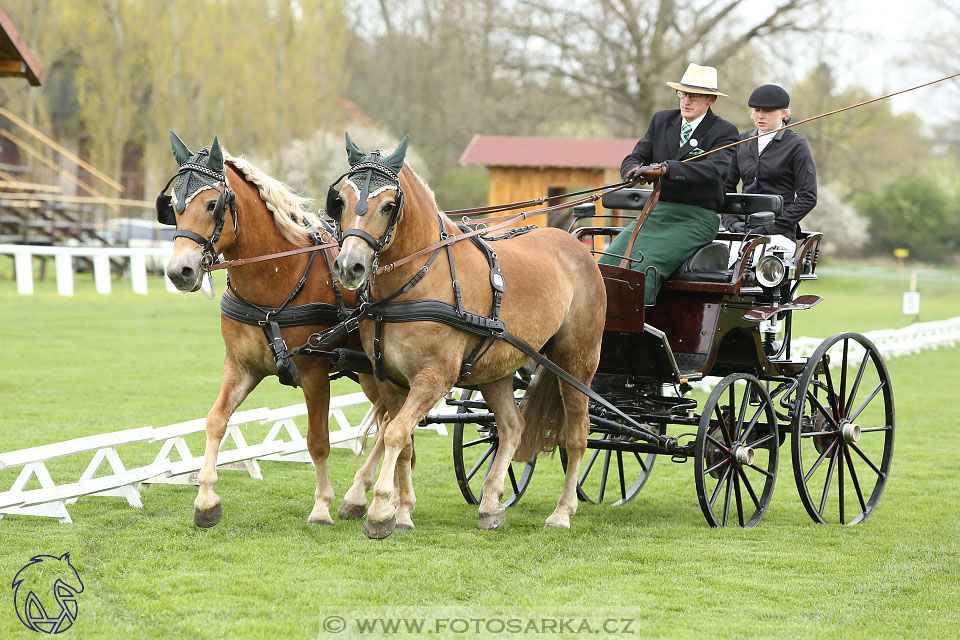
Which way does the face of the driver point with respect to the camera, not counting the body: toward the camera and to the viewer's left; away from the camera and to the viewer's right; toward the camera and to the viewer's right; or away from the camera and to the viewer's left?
toward the camera and to the viewer's left

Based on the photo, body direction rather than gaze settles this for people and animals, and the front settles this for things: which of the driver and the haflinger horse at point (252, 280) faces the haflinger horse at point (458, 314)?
the driver

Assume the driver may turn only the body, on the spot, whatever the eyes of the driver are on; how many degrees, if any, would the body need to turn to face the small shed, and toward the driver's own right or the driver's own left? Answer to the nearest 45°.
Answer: approximately 135° to the driver's own right

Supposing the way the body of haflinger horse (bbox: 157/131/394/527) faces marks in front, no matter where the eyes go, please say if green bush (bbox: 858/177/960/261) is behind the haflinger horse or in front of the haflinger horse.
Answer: behind

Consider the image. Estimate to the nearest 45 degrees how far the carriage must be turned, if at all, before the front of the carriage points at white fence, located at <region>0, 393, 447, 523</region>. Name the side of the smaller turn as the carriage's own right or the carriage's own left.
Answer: approximately 45° to the carriage's own right

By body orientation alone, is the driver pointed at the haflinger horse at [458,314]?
yes

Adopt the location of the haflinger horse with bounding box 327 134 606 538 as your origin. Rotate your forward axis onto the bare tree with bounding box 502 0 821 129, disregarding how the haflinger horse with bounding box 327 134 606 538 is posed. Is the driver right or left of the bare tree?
right

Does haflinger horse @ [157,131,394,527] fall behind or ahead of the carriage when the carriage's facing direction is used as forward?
ahead

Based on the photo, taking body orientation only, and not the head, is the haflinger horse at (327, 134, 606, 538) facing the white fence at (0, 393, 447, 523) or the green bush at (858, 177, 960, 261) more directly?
the white fence

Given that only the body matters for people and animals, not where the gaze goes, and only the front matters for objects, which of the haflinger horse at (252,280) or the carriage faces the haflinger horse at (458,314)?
the carriage

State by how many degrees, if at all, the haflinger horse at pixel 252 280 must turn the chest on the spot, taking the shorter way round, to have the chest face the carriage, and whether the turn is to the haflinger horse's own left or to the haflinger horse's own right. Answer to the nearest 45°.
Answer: approximately 135° to the haflinger horse's own left

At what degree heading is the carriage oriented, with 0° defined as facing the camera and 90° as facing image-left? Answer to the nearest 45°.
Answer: approximately 45°

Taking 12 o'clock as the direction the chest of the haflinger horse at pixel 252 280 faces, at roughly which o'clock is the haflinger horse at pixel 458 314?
the haflinger horse at pixel 458 314 is roughly at 8 o'clock from the haflinger horse at pixel 252 280.

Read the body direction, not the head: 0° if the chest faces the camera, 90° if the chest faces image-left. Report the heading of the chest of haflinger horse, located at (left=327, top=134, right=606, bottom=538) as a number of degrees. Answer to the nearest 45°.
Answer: approximately 45°
